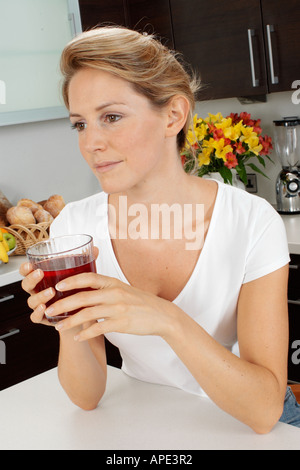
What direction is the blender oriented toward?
toward the camera

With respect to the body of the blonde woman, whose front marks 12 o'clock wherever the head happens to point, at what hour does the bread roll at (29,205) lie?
The bread roll is roughly at 4 o'clock from the blonde woman.

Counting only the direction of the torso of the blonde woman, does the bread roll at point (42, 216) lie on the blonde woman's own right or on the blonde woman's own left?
on the blonde woman's own right

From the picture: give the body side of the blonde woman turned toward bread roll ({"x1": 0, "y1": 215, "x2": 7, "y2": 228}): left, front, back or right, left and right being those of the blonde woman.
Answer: right

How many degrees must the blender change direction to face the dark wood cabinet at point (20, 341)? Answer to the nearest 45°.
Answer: approximately 45° to its right

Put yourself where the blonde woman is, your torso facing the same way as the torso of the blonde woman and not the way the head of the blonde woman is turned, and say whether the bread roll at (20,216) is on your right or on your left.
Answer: on your right

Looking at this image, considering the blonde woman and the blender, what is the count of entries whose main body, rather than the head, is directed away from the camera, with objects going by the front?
0

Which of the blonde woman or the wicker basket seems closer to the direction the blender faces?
the blonde woman

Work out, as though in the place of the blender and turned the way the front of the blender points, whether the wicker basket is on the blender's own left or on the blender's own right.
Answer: on the blender's own right

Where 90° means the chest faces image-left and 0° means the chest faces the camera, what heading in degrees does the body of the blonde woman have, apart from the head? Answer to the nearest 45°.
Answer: approximately 45°

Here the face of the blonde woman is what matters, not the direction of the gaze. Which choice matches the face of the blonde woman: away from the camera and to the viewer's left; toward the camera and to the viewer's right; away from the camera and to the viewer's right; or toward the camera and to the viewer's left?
toward the camera and to the viewer's left

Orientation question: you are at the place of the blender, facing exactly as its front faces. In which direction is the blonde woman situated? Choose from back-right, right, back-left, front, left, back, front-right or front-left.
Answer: front

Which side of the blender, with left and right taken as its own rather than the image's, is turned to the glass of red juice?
front

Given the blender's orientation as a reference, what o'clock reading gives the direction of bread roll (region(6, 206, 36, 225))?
The bread roll is roughly at 2 o'clock from the blender.

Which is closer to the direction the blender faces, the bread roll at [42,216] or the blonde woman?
the blonde woman
